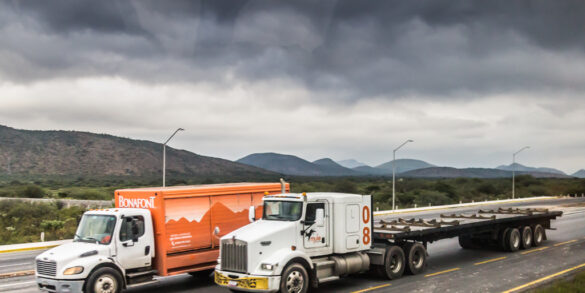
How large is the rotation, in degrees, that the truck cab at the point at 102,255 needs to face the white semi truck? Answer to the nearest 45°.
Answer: approximately 135° to its left

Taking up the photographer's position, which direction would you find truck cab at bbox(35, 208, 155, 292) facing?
facing the viewer and to the left of the viewer

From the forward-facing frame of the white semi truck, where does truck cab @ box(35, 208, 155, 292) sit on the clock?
The truck cab is roughly at 1 o'clock from the white semi truck.

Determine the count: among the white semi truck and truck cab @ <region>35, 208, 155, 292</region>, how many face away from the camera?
0

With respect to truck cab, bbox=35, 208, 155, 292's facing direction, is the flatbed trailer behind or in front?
behind

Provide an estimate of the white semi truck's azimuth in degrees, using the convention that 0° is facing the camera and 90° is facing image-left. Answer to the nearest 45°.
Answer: approximately 45°

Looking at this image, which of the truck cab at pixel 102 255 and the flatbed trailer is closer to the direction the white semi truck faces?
the truck cab
